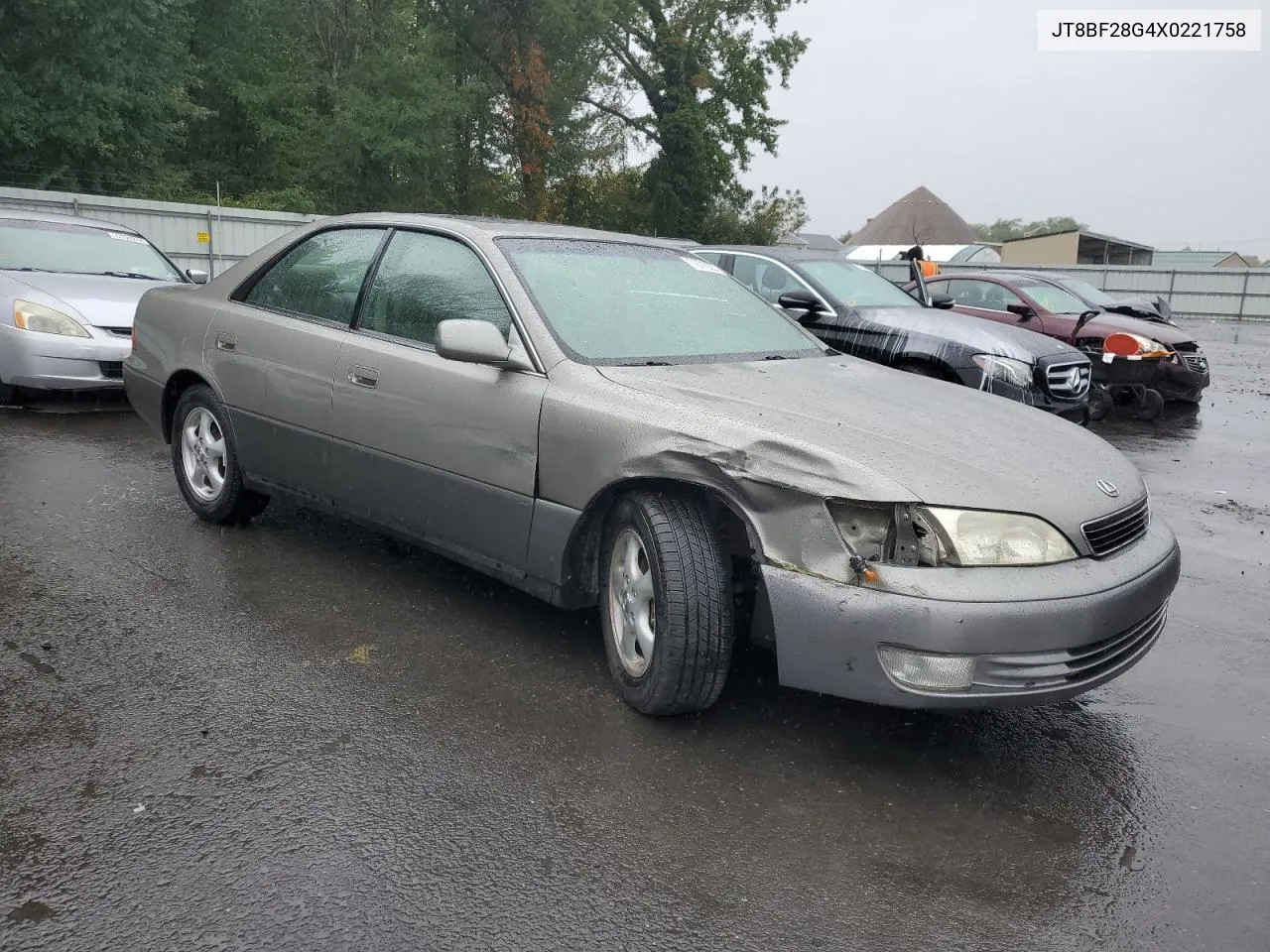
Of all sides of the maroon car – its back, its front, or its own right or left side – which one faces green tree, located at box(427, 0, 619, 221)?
back

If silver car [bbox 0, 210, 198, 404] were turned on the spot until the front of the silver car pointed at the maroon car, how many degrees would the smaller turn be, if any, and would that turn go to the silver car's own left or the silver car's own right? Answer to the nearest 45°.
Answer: approximately 45° to the silver car's own left

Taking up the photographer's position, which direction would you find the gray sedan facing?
facing the viewer and to the right of the viewer

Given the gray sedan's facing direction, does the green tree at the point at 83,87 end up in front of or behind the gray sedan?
behind

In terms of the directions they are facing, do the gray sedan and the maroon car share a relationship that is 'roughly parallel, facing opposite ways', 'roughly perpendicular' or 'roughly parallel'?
roughly parallel

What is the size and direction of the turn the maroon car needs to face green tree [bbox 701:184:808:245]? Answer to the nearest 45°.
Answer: approximately 135° to its left

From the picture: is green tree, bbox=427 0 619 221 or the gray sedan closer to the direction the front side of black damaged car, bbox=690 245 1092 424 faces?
the gray sedan

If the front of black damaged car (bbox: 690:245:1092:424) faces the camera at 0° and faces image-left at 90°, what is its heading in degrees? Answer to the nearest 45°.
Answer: approximately 315°

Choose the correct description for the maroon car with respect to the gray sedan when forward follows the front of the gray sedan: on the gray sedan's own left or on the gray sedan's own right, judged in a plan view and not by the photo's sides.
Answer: on the gray sedan's own left

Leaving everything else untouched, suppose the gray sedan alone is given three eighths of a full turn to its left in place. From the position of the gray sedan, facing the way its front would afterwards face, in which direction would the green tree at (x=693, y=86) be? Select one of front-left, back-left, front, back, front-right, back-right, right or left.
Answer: front

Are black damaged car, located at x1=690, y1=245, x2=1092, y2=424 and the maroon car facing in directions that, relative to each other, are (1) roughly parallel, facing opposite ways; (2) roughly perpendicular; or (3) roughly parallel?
roughly parallel

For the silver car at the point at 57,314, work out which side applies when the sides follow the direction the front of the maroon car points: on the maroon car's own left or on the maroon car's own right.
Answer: on the maroon car's own right

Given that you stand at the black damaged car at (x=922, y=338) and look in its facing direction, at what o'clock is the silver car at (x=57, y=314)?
The silver car is roughly at 4 o'clock from the black damaged car.

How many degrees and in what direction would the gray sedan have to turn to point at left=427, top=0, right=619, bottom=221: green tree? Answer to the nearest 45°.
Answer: approximately 135° to its left

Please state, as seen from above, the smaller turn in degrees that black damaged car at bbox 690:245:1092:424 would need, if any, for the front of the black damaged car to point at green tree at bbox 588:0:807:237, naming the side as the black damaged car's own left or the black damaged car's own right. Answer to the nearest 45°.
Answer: approximately 135° to the black damaged car's own left

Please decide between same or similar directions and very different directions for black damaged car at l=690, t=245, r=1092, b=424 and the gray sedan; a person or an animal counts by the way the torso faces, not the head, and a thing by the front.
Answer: same or similar directions

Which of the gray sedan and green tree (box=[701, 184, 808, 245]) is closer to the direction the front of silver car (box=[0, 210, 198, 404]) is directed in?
the gray sedan

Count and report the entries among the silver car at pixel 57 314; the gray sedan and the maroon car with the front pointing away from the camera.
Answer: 0

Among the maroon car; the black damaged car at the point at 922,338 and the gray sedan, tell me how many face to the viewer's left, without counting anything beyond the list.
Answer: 0
